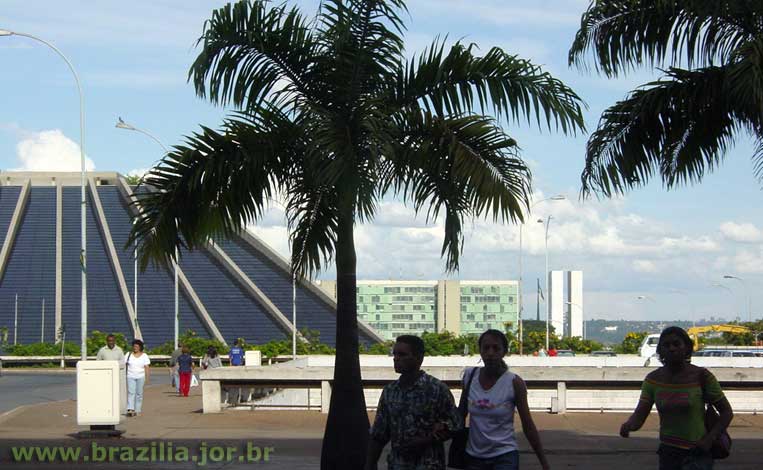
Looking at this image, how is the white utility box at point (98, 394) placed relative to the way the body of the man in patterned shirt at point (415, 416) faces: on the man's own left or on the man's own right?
on the man's own right

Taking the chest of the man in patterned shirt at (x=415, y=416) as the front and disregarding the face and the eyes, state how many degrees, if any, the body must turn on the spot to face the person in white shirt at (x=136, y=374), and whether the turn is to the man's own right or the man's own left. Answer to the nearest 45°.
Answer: approximately 135° to the man's own right

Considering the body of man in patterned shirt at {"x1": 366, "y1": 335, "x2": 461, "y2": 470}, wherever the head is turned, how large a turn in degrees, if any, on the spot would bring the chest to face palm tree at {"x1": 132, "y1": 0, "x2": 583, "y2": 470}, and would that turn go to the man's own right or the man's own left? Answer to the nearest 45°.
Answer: approximately 135° to the man's own right

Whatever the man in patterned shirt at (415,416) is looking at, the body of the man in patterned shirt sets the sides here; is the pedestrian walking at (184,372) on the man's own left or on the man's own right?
on the man's own right

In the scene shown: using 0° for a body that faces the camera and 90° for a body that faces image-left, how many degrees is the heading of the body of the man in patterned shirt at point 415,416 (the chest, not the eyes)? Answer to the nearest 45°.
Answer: approximately 45°

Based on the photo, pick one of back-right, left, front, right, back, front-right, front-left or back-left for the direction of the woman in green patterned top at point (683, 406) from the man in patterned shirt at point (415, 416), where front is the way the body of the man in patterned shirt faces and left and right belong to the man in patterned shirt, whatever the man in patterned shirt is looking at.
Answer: back-left

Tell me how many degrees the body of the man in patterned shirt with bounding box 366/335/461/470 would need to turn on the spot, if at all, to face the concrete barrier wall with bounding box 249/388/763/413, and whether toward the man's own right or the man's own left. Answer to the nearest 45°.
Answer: approximately 135° to the man's own right
